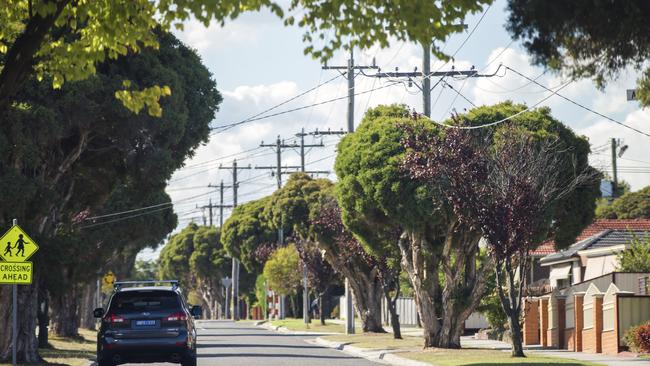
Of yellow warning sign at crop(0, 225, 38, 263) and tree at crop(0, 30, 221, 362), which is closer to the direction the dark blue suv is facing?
the tree

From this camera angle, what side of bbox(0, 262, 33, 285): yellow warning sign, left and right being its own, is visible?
front

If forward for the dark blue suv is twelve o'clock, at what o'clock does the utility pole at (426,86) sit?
The utility pole is roughly at 1 o'clock from the dark blue suv.

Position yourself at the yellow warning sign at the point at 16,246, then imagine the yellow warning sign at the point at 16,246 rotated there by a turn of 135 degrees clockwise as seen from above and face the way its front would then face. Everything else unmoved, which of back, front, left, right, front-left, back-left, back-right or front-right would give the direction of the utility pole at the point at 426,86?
right

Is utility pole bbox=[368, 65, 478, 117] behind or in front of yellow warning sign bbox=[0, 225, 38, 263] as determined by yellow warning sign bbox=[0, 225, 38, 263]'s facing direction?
behind

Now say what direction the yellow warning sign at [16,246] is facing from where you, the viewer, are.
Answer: facing the viewer

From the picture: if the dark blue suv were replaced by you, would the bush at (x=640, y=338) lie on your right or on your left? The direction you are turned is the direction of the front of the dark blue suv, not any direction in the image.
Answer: on your right

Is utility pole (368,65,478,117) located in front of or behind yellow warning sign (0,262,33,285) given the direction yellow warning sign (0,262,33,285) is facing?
behind

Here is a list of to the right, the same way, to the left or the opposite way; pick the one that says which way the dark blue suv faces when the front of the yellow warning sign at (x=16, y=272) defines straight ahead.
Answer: the opposite way

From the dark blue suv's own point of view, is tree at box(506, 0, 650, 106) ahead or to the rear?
to the rear

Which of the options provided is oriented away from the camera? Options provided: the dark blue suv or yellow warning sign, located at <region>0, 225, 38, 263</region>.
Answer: the dark blue suv

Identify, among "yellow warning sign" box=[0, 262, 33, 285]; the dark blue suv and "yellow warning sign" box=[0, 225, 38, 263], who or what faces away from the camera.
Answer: the dark blue suv

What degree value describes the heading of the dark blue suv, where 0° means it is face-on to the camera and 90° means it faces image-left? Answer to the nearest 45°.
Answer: approximately 180°
